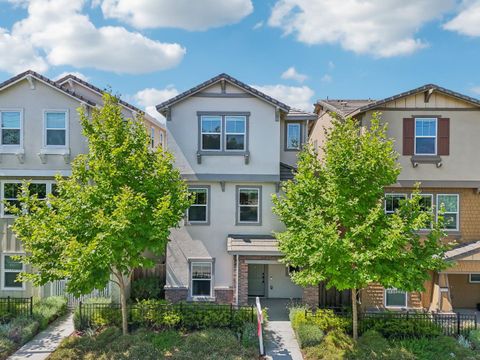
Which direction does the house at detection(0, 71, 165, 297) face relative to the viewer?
toward the camera

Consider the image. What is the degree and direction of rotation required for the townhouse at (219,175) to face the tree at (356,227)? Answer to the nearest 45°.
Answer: approximately 45° to its left

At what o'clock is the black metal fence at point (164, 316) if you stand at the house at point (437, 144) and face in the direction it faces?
The black metal fence is roughly at 2 o'clock from the house.

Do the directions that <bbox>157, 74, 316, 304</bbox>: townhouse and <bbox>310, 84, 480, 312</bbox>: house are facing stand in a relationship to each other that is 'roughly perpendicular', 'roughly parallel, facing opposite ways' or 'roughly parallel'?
roughly parallel

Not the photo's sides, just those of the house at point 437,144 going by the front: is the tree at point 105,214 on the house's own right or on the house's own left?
on the house's own right

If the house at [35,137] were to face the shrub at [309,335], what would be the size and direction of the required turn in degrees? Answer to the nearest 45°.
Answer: approximately 45° to its left

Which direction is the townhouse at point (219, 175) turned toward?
toward the camera

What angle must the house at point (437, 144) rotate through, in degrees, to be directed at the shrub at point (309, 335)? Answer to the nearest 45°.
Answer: approximately 45° to its right

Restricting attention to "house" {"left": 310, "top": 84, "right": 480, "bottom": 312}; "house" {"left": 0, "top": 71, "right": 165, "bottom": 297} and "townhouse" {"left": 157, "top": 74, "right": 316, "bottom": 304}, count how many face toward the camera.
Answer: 3

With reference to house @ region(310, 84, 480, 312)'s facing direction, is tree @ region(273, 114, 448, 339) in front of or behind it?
in front

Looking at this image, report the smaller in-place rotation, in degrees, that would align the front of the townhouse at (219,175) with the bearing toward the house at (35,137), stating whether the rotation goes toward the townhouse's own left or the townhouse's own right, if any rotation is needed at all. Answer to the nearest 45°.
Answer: approximately 90° to the townhouse's own right

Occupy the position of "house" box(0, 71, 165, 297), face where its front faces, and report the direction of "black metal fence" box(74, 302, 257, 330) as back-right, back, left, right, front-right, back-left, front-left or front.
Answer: front-left

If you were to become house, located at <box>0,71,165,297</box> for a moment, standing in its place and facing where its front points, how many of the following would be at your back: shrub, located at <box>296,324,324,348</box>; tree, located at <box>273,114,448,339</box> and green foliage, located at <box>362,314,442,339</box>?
0

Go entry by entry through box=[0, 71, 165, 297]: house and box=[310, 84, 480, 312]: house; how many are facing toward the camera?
2

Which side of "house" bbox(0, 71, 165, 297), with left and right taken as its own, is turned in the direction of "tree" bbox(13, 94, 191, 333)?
front

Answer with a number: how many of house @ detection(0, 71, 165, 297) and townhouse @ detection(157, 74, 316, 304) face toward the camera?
2

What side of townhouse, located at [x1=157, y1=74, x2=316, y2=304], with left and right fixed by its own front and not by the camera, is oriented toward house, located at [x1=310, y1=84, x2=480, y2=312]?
left
